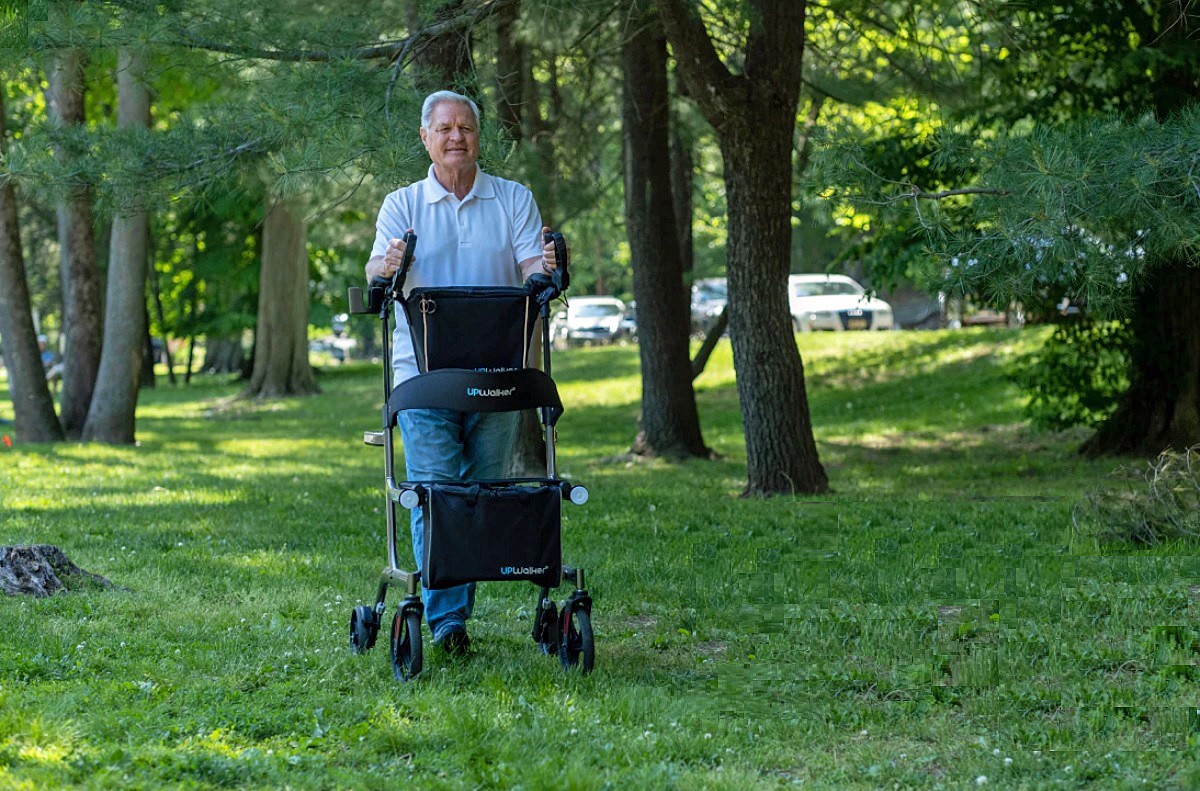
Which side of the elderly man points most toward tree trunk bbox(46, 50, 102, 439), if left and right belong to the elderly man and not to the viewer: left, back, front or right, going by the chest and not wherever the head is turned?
back

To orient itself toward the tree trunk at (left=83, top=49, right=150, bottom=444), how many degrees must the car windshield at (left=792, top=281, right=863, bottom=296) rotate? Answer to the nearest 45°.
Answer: approximately 90° to its right

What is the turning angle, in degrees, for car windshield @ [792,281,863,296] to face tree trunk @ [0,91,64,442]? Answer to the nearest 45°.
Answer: approximately 90° to its right

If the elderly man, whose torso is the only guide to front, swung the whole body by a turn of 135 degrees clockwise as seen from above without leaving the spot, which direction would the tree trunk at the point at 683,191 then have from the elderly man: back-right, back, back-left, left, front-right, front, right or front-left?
front-right

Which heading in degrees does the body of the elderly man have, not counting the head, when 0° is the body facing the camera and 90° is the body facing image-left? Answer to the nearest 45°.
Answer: approximately 0°

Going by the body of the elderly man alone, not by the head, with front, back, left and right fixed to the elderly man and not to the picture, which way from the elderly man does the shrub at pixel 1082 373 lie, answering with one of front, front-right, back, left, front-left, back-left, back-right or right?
back-left

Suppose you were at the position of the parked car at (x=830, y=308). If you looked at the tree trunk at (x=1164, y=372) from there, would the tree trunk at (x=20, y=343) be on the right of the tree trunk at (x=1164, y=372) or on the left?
right

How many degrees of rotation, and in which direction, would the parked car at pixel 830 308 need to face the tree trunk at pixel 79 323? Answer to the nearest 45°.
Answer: approximately 90° to its right

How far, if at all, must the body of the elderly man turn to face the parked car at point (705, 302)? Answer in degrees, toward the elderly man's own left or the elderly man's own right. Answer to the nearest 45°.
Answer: approximately 180°
